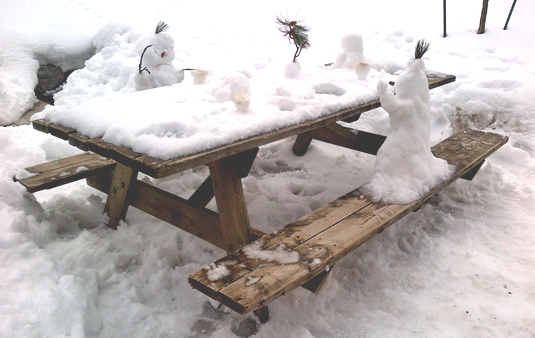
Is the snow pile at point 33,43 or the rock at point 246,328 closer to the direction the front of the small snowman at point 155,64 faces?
the rock

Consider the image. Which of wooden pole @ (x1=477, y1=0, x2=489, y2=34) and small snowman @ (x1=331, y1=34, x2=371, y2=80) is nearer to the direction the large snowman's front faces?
the small snowman

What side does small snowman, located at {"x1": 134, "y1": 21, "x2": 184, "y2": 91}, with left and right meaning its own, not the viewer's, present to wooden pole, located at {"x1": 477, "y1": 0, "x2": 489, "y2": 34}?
left

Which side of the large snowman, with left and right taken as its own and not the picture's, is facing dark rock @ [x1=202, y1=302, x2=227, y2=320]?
left

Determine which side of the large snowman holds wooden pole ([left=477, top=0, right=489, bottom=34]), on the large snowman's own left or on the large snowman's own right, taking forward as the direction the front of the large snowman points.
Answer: on the large snowman's own right

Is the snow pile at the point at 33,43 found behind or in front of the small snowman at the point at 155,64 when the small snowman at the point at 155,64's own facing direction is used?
behind

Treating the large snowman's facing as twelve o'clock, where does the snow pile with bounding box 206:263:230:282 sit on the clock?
The snow pile is roughly at 8 o'clock from the large snowman.

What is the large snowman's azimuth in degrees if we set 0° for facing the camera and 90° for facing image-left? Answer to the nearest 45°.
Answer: approximately 135°

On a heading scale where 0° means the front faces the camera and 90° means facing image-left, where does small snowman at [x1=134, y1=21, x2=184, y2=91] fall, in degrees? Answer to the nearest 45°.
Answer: approximately 315°
